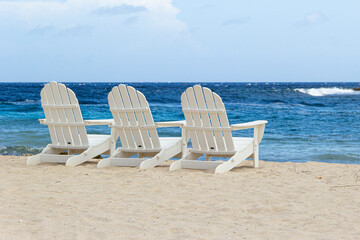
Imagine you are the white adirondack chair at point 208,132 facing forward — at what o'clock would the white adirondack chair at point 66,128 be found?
the white adirondack chair at point 66,128 is roughly at 8 o'clock from the white adirondack chair at point 208,132.

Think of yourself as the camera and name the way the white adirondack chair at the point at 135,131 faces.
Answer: facing away from the viewer and to the right of the viewer

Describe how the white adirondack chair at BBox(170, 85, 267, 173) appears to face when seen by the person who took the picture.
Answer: facing away from the viewer and to the right of the viewer

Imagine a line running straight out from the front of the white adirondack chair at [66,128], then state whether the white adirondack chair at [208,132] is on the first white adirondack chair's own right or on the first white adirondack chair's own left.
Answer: on the first white adirondack chair's own right

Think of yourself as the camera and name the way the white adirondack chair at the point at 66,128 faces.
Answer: facing away from the viewer and to the right of the viewer

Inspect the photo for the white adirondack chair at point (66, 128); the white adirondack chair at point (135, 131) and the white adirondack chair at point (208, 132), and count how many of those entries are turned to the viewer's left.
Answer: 0

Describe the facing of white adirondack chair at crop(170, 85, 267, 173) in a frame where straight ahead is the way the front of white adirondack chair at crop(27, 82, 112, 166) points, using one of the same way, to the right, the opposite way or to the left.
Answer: the same way

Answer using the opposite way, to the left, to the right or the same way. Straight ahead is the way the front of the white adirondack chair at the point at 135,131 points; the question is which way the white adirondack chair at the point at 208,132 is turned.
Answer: the same way

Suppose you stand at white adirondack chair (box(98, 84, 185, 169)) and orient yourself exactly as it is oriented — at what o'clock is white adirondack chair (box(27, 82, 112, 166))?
white adirondack chair (box(27, 82, 112, 166)) is roughly at 8 o'clock from white adirondack chair (box(98, 84, 185, 169)).

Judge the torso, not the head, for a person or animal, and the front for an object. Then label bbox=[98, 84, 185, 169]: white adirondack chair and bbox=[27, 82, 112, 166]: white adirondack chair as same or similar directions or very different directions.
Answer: same or similar directions
